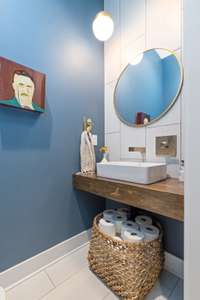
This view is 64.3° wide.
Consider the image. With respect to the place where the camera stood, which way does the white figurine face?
facing the viewer and to the right of the viewer

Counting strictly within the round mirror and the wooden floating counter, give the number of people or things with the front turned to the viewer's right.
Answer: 0

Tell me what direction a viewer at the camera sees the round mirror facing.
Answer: facing the viewer and to the left of the viewer

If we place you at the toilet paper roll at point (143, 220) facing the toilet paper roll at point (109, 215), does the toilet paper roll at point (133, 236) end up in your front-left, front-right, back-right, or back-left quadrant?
front-left

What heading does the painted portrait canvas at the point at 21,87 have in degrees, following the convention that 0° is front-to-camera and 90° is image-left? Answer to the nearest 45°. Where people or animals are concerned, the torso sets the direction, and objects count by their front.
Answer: approximately 315°

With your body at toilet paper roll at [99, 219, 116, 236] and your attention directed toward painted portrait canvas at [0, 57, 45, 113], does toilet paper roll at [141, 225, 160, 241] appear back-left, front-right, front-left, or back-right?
back-left

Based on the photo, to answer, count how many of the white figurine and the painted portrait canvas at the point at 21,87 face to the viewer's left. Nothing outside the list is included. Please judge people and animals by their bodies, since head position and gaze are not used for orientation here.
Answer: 0
